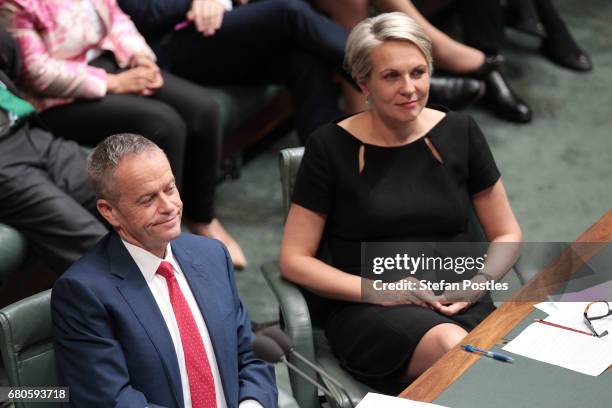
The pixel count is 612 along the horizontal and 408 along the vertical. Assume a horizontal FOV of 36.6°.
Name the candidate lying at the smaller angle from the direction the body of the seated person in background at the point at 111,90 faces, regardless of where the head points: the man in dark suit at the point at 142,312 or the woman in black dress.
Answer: the woman in black dress

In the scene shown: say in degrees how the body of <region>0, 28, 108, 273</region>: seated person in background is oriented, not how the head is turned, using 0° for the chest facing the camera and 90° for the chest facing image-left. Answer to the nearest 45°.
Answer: approximately 315°

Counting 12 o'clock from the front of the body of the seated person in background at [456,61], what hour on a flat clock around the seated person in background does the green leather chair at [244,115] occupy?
The green leather chair is roughly at 4 o'clock from the seated person in background.
